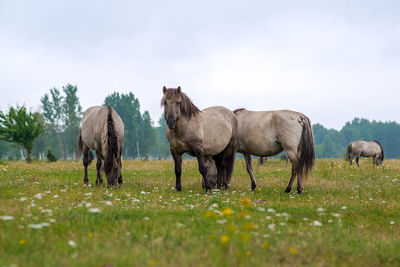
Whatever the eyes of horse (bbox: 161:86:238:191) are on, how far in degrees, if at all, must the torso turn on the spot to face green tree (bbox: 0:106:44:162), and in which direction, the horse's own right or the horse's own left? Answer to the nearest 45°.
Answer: approximately 90° to the horse's own right

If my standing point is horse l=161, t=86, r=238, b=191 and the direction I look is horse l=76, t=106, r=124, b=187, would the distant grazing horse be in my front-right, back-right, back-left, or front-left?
front-right

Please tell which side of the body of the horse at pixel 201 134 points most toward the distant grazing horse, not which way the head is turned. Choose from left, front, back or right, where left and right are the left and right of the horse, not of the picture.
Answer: back

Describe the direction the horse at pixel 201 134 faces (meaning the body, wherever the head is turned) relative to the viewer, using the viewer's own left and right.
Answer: facing the viewer and to the left of the viewer

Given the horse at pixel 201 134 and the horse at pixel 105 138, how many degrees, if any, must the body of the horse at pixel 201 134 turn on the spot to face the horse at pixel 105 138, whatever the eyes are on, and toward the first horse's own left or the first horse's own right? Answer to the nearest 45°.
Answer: approximately 45° to the first horse's own right

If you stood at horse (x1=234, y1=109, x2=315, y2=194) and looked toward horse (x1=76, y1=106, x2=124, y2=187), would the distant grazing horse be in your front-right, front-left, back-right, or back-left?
back-right

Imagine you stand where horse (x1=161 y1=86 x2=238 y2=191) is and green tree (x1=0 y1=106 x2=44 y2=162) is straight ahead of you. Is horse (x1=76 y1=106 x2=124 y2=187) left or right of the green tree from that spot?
left

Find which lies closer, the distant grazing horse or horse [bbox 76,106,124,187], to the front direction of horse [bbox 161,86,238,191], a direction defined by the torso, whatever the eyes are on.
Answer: the horse
